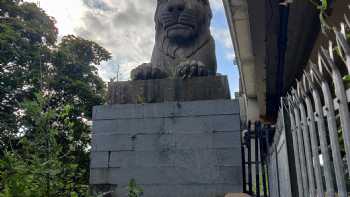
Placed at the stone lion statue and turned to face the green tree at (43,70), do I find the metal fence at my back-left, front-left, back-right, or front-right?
back-left

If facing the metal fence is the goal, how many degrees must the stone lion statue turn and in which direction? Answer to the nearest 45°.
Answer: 0° — it already faces it

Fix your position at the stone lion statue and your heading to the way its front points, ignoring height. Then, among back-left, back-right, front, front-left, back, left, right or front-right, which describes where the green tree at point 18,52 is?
back-right

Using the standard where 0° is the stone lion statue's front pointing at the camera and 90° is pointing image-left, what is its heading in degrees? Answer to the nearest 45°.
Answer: approximately 0°

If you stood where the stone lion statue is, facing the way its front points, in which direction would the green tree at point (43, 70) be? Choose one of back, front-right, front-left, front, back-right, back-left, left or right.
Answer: back-right

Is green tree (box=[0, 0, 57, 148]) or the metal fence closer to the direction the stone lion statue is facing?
the metal fence

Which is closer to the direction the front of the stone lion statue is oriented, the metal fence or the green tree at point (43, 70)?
the metal fence
